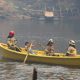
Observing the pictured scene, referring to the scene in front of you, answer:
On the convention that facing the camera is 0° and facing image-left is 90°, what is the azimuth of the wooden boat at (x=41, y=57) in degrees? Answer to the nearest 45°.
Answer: approximately 90°
